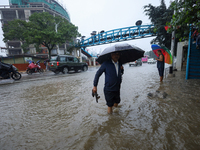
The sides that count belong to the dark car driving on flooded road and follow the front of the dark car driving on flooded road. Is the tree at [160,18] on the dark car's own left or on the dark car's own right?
on the dark car's own right

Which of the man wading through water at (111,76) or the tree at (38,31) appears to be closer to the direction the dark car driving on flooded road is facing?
the tree
